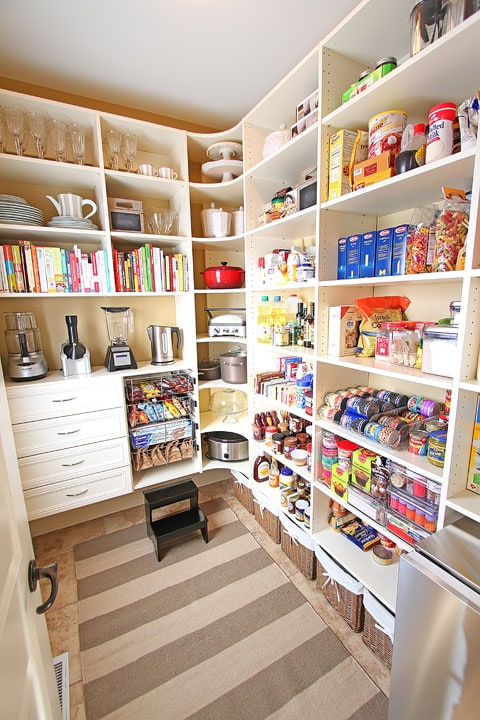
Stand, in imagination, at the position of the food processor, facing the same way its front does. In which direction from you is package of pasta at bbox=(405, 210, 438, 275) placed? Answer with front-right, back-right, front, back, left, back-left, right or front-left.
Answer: front-left

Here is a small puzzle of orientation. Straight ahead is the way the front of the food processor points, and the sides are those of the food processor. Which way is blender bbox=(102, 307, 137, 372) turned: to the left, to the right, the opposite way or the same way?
the same way

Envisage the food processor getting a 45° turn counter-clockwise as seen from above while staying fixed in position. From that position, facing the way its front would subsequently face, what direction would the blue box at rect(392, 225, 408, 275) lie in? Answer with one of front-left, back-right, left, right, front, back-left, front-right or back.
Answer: front

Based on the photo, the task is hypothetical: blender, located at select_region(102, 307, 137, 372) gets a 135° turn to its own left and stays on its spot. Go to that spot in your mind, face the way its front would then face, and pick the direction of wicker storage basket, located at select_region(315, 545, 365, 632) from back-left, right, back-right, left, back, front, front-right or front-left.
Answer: right

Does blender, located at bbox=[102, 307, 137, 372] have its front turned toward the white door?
yes

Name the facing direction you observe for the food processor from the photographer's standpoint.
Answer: facing the viewer

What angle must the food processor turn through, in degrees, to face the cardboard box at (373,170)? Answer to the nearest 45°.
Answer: approximately 45° to its left

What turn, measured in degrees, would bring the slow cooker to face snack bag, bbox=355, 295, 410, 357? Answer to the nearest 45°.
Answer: approximately 45° to its left

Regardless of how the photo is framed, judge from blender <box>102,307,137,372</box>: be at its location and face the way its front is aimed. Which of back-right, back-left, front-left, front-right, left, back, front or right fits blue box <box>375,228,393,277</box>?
front-left

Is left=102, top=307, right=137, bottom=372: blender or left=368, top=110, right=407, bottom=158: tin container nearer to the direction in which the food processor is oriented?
the tin container

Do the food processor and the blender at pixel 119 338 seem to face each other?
no

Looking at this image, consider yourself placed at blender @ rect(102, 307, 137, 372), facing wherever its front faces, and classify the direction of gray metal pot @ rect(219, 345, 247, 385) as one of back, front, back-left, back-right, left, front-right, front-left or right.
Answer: left

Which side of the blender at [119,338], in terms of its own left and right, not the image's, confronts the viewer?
front

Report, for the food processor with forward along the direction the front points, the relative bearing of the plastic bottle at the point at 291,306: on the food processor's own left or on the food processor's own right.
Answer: on the food processor's own left

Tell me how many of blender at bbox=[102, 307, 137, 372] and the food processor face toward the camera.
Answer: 2

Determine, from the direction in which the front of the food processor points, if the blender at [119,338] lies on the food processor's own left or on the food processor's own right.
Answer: on the food processor's own left

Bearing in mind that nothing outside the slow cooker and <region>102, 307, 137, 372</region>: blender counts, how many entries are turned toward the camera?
2
